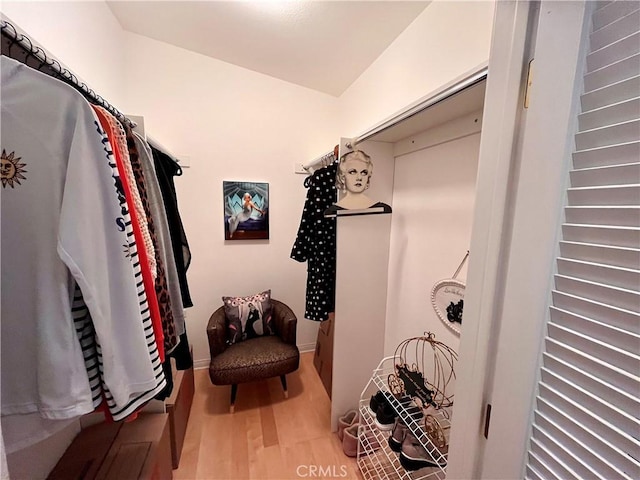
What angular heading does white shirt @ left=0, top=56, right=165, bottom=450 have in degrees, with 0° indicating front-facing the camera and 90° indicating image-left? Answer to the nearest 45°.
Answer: approximately 0°

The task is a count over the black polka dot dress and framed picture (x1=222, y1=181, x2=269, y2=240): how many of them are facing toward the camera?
2

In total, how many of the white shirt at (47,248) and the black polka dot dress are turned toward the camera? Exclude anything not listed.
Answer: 2

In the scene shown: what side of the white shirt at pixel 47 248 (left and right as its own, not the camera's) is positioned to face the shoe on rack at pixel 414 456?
left

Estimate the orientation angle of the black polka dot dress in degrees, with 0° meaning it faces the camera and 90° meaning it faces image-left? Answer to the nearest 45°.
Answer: approximately 0°

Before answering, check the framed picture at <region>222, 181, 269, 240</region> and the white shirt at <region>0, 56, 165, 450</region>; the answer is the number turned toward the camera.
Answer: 2

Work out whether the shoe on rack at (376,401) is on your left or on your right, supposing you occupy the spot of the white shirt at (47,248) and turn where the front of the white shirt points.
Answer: on your left

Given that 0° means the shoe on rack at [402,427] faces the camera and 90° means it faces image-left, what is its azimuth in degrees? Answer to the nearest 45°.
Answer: approximately 45°

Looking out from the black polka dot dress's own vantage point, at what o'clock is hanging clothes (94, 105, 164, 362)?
The hanging clothes is roughly at 1 o'clock from the black polka dot dress.
